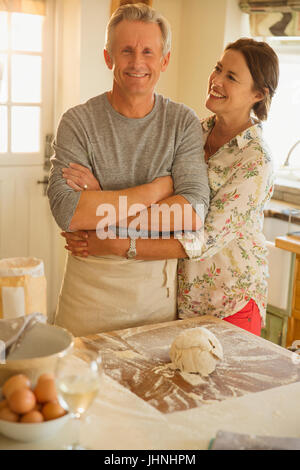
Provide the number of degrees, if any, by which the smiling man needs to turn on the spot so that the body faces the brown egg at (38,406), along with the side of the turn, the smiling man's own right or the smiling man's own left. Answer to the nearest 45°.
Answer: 0° — they already face it

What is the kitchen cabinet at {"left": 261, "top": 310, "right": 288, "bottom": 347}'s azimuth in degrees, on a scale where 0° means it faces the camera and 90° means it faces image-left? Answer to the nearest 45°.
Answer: approximately 45°

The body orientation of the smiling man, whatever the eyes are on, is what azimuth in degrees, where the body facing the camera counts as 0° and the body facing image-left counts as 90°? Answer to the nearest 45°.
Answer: approximately 0°

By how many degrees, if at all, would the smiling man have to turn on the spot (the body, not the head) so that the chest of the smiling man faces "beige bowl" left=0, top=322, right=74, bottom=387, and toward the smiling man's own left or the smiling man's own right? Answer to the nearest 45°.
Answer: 0° — they already face it

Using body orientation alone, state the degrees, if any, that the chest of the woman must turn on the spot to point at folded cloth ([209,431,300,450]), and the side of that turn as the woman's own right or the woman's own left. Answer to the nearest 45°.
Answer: approximately 45° to the woman's own left
